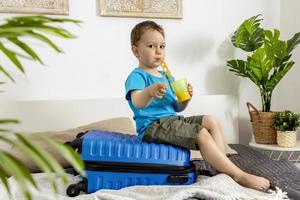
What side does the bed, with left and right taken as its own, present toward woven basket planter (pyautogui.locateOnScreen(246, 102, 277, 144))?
left

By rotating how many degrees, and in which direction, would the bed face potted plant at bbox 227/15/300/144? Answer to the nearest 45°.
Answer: approximately 90° to its left

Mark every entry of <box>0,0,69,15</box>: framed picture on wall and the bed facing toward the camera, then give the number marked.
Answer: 2

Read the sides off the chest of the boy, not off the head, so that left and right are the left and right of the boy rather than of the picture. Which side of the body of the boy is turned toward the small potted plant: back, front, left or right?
left

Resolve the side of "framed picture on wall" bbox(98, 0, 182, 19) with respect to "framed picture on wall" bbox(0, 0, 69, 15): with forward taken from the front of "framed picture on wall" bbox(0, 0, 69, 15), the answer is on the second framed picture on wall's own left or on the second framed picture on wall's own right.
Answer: on the second framed picture on wall's own left

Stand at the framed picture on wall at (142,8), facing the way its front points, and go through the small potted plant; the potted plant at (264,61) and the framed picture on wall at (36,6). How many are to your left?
2
